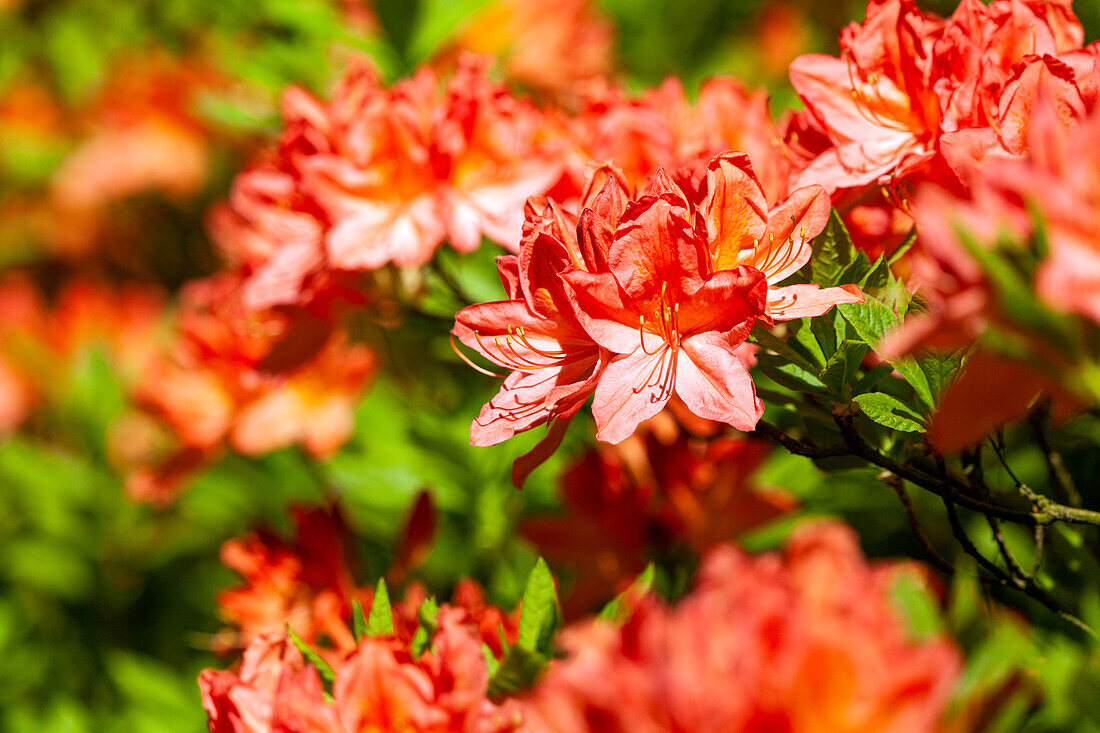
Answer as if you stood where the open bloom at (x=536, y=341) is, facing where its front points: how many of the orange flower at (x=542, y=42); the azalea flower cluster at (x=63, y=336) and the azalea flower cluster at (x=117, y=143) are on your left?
0

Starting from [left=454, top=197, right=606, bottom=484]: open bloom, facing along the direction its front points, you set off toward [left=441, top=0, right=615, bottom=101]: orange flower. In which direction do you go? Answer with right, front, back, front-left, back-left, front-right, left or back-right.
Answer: back-right

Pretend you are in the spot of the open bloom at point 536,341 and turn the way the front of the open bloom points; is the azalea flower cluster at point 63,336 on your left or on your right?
on your right

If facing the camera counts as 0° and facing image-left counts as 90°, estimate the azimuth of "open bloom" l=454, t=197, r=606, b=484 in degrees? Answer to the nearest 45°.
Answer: approximately 45°

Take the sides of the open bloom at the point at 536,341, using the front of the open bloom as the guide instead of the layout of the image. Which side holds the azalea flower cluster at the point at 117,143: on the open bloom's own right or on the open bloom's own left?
on the open bloom's own right

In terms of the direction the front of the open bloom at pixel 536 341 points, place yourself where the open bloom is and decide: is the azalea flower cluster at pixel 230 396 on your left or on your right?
on your right

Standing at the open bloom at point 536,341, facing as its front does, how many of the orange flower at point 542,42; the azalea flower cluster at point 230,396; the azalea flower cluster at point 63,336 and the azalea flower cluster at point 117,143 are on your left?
0
